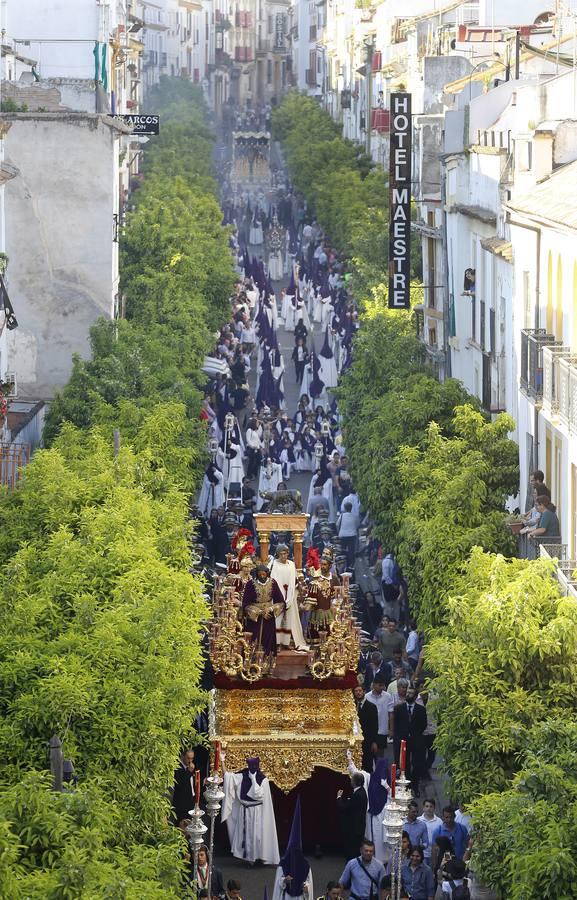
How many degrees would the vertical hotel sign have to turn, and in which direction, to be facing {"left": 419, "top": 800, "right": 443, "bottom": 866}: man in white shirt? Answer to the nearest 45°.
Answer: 0° — it already faces them

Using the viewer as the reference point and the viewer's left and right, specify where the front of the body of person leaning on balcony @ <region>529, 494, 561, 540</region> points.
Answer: facing to the left of the viewer

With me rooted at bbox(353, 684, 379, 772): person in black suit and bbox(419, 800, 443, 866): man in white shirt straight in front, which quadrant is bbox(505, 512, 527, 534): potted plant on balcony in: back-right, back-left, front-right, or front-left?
back-left

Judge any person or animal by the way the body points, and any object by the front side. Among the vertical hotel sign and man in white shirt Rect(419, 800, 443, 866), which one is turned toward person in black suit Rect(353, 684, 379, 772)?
the vertical hotel sign

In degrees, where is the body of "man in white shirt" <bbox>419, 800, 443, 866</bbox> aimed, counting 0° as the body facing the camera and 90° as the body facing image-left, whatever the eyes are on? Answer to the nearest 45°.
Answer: approximately 0°

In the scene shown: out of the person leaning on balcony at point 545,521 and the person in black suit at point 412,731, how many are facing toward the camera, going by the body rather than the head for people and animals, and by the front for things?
1

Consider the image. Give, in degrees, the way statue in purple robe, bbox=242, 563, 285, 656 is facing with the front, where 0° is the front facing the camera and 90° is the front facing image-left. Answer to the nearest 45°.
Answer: approximately 0°

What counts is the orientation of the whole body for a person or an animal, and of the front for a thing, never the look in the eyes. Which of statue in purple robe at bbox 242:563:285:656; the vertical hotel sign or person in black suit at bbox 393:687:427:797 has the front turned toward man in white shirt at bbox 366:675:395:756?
the vertical hotel sign

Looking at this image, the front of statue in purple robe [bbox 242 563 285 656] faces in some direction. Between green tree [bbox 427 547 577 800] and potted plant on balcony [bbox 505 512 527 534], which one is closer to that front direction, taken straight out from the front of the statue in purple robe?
the green tree

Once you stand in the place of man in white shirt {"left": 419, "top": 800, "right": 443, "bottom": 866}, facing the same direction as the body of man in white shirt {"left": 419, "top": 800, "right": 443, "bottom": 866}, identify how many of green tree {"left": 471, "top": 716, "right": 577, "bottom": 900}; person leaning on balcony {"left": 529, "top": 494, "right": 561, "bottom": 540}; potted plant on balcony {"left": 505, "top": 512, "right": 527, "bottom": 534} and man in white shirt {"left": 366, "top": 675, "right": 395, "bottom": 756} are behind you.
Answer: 3

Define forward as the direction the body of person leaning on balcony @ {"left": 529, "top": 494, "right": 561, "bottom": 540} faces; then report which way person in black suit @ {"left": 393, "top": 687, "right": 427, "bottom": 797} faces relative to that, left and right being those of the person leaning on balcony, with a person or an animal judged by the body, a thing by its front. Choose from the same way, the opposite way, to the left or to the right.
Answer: to the left

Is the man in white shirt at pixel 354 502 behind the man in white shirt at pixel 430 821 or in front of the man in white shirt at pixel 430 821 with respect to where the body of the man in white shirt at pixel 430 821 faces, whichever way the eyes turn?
behind

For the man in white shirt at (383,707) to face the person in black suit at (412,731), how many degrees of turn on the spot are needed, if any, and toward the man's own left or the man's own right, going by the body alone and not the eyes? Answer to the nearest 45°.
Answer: approximately 45° to the man's own left
